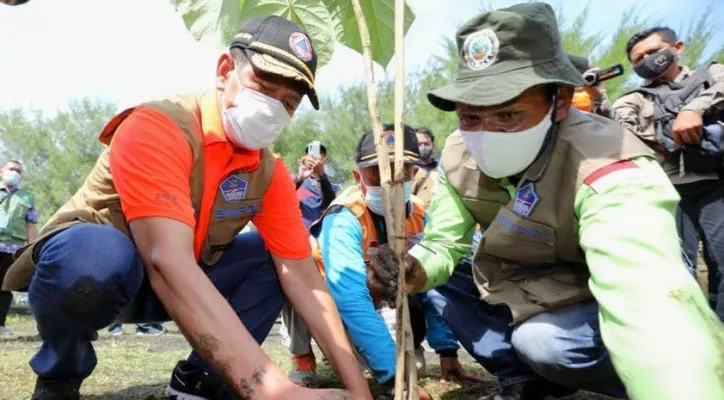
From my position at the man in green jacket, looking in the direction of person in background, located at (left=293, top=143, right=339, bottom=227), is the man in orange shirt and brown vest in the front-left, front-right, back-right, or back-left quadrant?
front-left

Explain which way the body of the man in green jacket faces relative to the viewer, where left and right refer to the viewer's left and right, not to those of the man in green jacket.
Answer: facing the viewer and to the left of the viewer

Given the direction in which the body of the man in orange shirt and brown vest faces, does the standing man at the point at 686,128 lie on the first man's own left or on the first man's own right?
on the first man's own left

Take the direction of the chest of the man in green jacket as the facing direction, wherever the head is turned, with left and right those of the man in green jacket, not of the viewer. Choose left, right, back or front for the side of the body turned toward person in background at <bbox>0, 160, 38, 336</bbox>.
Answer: right

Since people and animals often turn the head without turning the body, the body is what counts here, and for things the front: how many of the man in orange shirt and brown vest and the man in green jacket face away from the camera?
0

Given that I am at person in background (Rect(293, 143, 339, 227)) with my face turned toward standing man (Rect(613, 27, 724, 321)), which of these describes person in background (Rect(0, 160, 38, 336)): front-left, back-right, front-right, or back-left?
back-right

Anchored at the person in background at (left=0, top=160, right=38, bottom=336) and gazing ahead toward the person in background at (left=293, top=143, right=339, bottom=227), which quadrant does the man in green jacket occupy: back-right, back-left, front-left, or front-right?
front-right

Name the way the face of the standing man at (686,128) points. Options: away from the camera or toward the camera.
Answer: toward the camera

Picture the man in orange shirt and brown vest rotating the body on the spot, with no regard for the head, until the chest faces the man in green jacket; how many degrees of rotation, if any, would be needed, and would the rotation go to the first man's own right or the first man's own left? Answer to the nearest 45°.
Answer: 0° — they already face them

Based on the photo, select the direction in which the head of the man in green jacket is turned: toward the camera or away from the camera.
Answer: toward the camera

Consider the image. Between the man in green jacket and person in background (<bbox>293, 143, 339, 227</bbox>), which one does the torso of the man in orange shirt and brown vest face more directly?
the man in green jacket

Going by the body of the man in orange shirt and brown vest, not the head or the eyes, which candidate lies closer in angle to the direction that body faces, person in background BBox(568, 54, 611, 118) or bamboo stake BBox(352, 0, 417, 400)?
the bamboo stake

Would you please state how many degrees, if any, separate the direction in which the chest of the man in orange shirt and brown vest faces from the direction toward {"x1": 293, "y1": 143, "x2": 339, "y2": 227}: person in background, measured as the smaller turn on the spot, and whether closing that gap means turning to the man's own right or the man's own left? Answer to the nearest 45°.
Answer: approximately 135° to the man's own left

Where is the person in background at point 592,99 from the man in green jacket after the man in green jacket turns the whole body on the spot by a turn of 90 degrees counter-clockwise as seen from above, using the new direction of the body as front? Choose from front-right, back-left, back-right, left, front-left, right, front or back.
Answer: back-left
